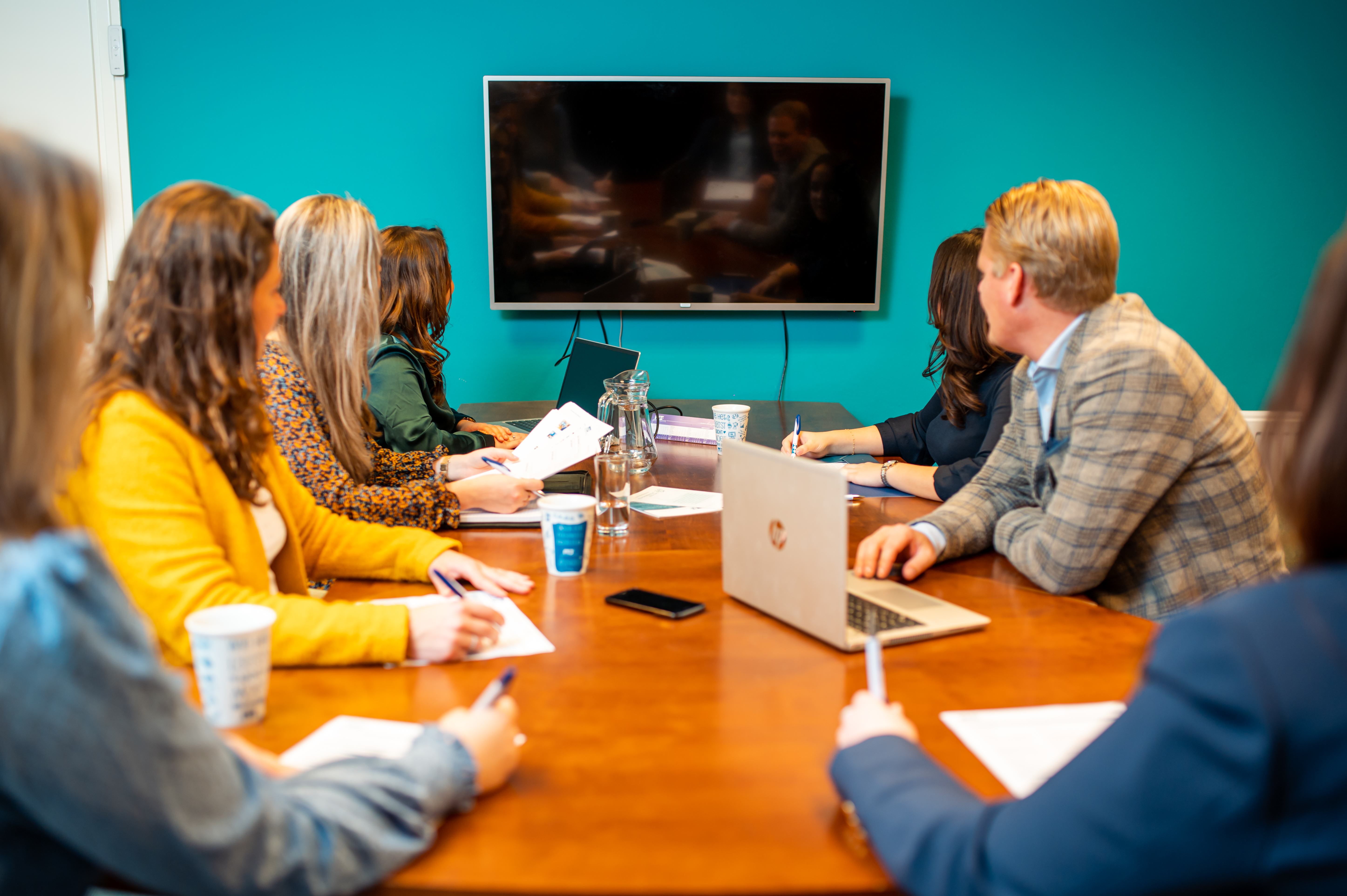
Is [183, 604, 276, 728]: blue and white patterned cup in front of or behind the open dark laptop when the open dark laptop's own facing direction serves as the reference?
in front

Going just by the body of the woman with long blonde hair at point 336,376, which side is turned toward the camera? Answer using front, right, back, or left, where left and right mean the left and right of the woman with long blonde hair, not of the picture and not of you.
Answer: right

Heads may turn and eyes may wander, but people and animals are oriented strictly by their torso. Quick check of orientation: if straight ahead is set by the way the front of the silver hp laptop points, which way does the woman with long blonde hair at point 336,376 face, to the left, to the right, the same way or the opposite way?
the same way

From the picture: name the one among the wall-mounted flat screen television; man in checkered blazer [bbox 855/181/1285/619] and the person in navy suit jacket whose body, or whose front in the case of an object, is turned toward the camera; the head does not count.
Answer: the wall-mounted flat screen television

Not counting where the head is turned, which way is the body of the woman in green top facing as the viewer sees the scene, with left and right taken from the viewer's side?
facing to the right of the viewer

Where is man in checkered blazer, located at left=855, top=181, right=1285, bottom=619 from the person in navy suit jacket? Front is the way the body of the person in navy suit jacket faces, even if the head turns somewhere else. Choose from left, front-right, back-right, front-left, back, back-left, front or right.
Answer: front-right

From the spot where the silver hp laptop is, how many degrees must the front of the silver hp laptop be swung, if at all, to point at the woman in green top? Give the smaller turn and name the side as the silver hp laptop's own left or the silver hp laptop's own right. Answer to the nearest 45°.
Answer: approximately 90° to the silver hp laptop's own left

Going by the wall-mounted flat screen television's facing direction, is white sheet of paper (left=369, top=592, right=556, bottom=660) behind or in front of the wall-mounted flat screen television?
in front

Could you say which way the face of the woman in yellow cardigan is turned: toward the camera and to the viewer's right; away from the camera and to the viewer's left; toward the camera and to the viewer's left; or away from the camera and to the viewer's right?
away from the camera and to the viewer's right

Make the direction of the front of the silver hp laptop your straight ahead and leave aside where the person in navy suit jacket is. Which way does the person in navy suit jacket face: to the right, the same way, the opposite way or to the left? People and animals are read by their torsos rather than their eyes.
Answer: to the left

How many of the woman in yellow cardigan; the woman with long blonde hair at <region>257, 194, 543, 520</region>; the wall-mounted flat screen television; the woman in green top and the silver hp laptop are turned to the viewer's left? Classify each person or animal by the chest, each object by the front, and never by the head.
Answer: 0

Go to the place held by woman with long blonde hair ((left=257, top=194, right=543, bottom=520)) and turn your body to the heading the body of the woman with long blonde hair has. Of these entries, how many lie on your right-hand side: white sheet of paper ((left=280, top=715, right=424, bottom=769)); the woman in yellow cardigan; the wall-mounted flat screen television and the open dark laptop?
2

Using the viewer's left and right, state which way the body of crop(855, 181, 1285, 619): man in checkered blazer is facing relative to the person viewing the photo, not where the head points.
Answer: facing to the left of the viewer

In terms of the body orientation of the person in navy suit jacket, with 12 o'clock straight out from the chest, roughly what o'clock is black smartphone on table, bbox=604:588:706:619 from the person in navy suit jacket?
The black smartphone on table is roughly at 12 o'clock from the person in navy suit jacket.

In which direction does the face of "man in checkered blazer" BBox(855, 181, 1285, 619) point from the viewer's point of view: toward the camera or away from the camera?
away from the camera

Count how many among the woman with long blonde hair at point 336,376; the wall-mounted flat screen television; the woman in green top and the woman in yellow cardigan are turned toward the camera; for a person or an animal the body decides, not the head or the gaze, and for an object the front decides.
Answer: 1

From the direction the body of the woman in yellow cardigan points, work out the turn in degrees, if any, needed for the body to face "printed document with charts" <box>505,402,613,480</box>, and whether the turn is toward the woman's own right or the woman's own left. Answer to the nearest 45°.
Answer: approximately 45° to the woman's own left
